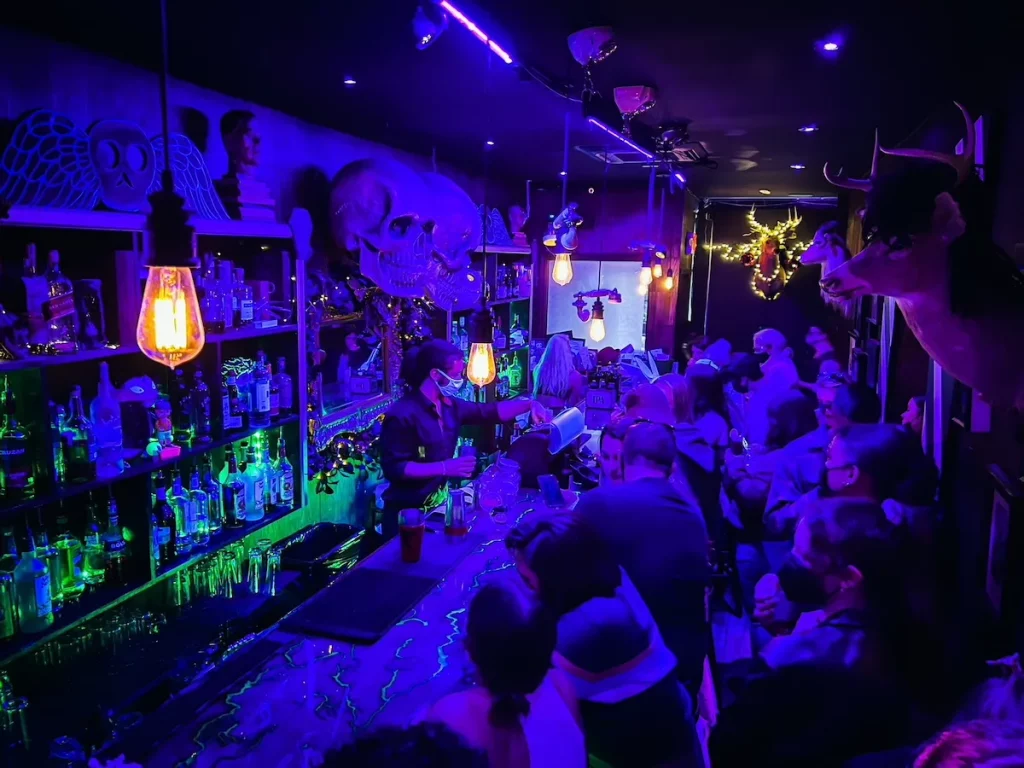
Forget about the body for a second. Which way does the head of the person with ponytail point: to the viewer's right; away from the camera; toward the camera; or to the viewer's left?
away from the camera

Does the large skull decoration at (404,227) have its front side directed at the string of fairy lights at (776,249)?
no

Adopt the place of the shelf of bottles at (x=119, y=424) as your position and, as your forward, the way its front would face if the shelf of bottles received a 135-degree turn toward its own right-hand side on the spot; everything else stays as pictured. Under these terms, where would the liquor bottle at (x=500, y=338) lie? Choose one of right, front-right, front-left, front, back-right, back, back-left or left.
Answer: back-right

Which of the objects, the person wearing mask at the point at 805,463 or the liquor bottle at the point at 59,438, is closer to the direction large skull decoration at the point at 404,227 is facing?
the person wearing mask

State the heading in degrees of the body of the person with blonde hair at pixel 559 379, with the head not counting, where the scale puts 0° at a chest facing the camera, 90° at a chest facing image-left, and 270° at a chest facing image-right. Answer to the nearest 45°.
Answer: approximately 180°

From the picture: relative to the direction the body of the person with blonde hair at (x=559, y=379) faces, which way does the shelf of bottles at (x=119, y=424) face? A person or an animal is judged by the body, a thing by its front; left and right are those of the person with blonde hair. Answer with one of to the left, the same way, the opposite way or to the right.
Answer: to the right

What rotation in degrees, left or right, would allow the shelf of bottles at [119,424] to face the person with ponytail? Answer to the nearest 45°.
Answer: approximately 45° to its right

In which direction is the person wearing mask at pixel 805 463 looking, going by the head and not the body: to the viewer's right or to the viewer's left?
to the viewer's left

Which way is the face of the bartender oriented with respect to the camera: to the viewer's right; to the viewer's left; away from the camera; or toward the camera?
to the viewer's right

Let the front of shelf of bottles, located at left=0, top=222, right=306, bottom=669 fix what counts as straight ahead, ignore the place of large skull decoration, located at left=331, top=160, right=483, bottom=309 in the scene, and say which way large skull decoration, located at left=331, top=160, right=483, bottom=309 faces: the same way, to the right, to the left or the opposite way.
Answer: the same way

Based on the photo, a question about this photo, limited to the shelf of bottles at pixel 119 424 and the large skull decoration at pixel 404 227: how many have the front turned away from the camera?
0

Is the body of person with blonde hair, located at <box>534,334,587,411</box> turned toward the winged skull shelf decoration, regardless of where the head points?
no

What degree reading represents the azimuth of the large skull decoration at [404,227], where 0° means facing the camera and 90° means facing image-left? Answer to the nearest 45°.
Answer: approximately 315°

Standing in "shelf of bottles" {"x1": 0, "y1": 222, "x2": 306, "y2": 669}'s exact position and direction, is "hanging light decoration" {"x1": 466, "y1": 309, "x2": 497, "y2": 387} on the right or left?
on its left

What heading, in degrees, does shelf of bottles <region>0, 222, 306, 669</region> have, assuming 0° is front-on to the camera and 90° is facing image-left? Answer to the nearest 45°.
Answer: approximately 315°

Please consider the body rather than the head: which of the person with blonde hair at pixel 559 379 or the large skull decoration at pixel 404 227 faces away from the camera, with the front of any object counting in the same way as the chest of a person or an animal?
the person with blonde hair

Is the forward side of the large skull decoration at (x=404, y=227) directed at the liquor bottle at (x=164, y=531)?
no

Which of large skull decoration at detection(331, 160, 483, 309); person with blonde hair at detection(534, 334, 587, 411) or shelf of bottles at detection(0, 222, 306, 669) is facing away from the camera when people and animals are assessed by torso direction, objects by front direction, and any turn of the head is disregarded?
the person with blonde hair

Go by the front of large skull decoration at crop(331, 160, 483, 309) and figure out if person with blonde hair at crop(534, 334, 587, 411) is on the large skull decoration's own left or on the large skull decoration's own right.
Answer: on the large skull decoration's own left
